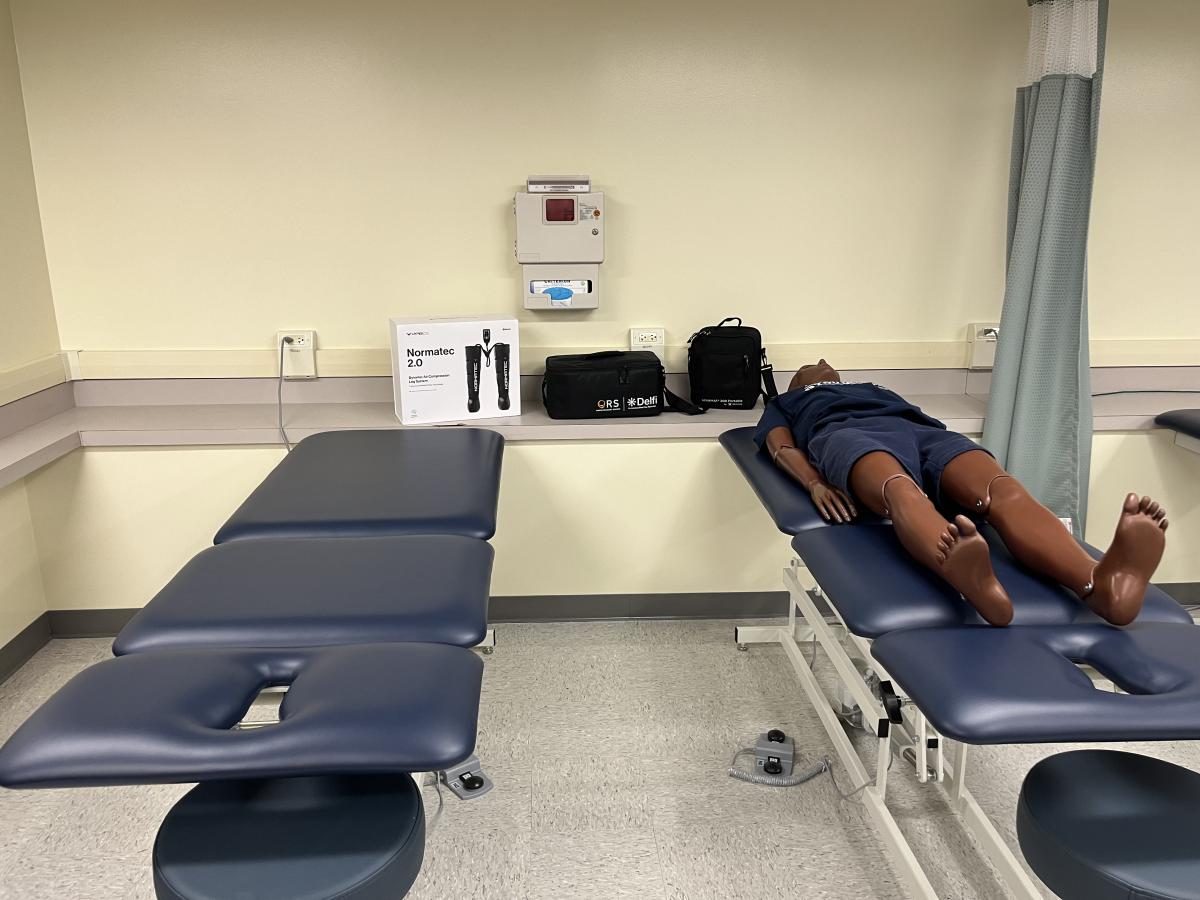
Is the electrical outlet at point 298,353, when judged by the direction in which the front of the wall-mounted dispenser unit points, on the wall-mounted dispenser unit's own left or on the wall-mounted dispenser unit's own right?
on the wall-mounted dispenser unit's own right

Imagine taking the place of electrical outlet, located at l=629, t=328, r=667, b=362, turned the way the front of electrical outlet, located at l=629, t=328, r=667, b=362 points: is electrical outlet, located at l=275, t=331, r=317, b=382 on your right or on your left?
on your right

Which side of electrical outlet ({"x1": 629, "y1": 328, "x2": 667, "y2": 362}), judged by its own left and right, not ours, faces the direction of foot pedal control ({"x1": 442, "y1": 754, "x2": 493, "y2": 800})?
front

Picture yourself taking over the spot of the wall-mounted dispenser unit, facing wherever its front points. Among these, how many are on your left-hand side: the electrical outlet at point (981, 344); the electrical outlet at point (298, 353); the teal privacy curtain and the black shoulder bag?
3

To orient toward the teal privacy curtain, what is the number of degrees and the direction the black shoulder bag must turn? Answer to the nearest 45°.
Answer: approximately 90° to its left

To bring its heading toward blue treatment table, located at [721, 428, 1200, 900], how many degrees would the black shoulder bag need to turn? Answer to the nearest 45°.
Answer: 0° — it already faces it

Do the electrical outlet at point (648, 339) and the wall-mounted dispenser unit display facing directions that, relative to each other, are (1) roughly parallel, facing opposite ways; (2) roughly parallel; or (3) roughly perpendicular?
roughly parallel

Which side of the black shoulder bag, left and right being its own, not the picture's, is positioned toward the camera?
front

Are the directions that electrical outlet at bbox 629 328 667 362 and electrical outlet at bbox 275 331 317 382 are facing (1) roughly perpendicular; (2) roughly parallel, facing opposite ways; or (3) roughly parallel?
roughly parallel

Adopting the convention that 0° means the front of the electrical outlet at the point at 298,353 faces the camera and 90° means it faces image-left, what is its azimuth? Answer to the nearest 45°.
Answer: approximately 0°

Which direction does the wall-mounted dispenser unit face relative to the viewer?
toward the camera

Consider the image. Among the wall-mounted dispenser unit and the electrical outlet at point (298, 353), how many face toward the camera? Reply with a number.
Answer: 2

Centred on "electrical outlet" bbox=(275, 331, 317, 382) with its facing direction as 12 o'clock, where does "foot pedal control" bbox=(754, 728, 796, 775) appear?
The foot pedal control is roughly at 11 o'clock from the electrical outlet.

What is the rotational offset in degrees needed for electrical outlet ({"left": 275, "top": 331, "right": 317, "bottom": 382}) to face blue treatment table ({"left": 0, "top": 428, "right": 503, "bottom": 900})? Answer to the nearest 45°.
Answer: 0° — it already faces it
